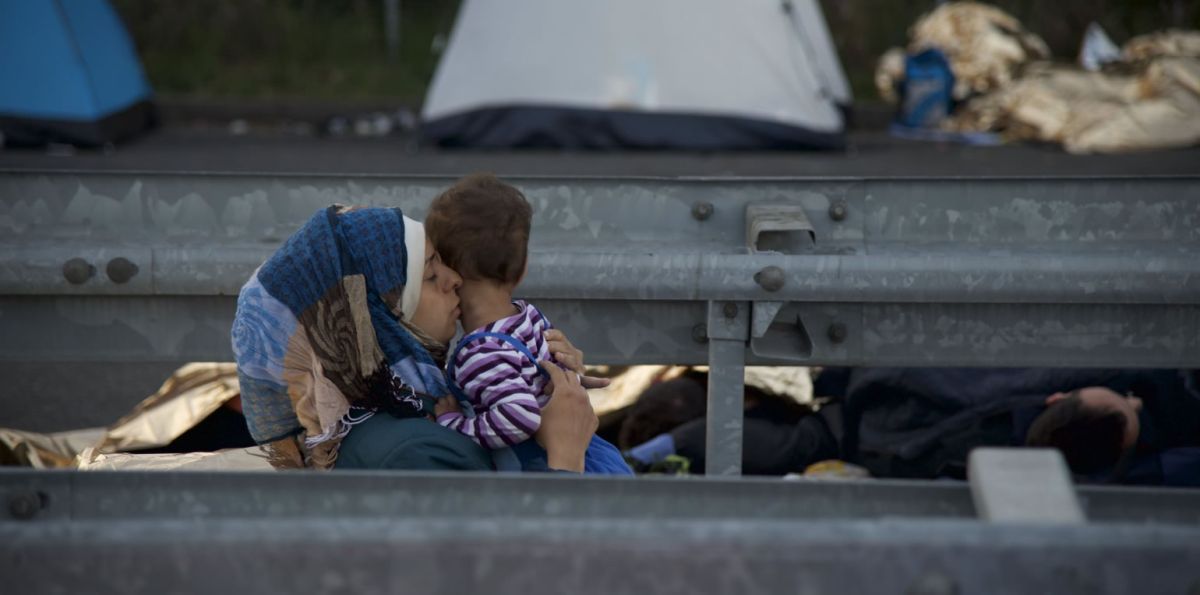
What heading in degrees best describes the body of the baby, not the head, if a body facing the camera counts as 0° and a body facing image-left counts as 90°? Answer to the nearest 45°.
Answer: approximately 135°

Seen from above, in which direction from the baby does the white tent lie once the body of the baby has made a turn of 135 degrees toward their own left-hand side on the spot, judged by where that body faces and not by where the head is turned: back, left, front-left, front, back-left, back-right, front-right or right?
back

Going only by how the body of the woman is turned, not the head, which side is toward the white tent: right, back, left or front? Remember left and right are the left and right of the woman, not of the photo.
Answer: left

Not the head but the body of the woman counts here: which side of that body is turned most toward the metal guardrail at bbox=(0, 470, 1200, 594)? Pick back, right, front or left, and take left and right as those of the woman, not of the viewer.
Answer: right

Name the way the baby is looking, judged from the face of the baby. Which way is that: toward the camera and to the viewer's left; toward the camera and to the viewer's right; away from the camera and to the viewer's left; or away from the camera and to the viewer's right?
away from the camera and to the viewer's left

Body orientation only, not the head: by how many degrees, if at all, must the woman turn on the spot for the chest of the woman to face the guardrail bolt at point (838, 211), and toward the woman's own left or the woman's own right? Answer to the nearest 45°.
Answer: approximately 45° to the woman's own left

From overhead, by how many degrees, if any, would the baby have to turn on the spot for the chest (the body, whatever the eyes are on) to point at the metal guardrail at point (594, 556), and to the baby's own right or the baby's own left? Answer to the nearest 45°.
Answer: approximately 135° to the baby's own left

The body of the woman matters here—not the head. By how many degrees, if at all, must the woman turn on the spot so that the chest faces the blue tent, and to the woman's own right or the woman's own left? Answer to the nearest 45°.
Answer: approximately 90° to the woman's own left

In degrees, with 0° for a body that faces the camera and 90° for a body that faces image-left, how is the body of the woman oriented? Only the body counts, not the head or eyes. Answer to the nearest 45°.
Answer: approximately 270°

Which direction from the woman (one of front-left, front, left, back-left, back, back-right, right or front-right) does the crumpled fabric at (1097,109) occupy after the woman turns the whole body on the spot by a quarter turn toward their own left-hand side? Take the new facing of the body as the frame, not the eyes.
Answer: front-right

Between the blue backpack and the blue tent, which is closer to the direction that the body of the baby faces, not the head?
the blue tent

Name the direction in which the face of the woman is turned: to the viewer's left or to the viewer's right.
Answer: to the viewer's right
